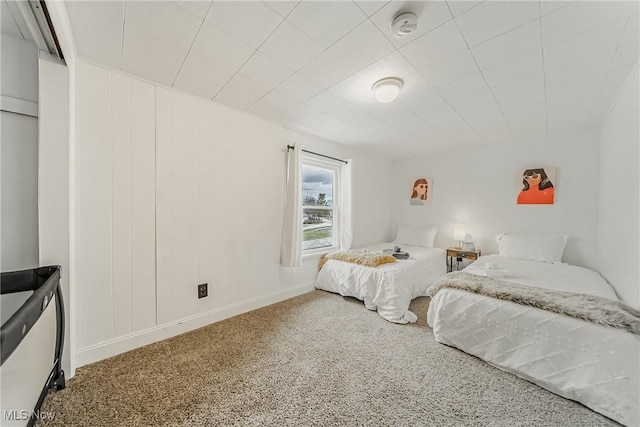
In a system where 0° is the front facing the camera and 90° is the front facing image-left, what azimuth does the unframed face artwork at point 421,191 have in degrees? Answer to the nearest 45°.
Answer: approximately 0°

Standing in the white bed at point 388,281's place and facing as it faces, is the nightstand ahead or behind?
behind

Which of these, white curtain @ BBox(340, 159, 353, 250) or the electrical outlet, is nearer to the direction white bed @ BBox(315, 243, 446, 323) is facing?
the electrical outlet

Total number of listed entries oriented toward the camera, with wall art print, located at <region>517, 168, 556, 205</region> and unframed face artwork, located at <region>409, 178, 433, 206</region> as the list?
2

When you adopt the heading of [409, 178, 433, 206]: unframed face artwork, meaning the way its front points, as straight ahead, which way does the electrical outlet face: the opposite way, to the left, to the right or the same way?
to the left

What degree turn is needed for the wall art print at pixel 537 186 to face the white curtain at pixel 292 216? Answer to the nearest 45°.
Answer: approximately 45° to its right

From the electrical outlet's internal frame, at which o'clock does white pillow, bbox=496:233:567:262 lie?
The white pillow is roughly at 11 o'clock from the electrical outlet.

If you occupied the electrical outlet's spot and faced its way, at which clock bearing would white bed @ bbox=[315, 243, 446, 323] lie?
The white bed is roughly at 11 o'clock from the electrical outlet.

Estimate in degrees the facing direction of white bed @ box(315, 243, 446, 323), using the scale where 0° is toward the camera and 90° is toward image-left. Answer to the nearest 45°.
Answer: approximately 45°

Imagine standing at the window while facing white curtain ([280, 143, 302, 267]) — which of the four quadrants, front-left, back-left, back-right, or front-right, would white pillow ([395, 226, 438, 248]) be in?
back-left

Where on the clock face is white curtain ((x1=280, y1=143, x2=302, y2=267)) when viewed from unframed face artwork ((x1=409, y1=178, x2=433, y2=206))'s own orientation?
The white curtain is roughly at 1 o'clock from the unframed face artwork.

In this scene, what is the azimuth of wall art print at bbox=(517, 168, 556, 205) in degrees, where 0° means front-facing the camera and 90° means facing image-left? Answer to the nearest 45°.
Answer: approximately 0°

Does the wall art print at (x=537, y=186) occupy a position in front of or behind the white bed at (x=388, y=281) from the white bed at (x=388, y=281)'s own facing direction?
behind

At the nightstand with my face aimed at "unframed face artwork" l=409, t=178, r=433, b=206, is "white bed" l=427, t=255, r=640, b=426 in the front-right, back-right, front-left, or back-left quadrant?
back-left
